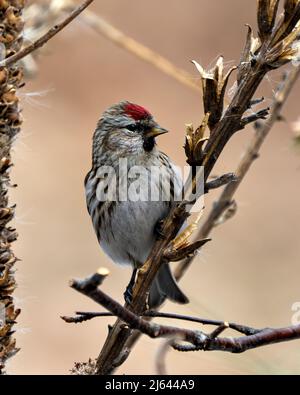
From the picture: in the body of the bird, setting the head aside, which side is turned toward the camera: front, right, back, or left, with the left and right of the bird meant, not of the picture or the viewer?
front

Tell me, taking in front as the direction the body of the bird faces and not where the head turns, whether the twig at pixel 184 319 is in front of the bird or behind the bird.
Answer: in front
